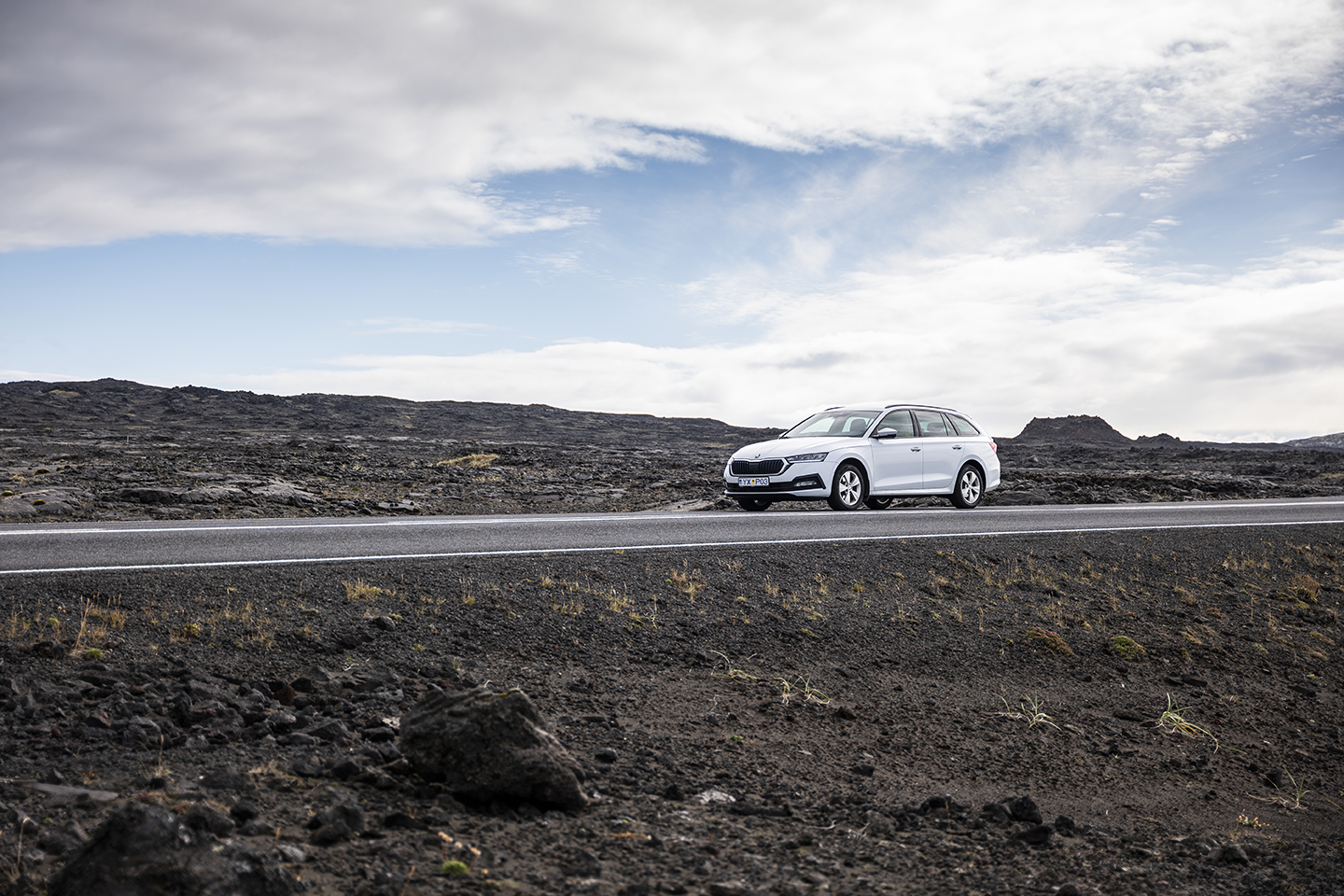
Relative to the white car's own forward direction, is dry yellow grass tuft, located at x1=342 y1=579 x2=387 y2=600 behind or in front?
in front

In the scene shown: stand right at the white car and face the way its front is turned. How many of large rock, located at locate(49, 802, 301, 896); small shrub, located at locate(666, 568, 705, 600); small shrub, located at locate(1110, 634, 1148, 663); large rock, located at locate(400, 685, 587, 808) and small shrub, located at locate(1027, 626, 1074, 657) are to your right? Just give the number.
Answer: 0

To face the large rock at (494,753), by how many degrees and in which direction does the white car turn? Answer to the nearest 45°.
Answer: approximately 45° to its left

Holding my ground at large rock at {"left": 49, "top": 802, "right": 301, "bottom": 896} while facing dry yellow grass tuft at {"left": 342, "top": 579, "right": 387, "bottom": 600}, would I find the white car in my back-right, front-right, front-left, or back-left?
front-right

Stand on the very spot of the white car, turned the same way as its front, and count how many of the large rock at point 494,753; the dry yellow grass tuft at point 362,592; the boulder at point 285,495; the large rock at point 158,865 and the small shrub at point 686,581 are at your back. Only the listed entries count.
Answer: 0

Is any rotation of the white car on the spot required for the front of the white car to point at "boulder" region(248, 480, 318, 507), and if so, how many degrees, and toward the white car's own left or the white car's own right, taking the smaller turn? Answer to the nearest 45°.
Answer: approximately 45° to the white car's own right

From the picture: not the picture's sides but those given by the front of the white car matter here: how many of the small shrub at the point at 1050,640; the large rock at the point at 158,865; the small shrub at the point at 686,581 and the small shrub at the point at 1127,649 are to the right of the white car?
0

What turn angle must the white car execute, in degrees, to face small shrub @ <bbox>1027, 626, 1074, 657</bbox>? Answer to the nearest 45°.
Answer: approximately 45° to its left

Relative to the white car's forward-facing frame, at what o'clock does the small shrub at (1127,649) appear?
The small shrub is roughly at 10 o'clock from the white car.

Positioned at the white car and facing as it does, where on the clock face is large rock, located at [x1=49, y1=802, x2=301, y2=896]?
The large rock is roughly at 11 o'clock from the white car.

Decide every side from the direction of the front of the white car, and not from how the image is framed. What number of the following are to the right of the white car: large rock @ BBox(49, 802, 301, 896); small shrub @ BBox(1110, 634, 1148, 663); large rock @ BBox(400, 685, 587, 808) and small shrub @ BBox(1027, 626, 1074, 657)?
0

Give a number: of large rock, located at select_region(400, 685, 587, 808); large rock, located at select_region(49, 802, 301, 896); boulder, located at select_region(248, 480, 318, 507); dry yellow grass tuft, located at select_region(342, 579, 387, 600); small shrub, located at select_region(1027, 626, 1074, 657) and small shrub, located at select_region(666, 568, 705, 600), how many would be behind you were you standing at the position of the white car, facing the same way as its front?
0

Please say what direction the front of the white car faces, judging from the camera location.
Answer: facing the viewer and to the left of the viewer

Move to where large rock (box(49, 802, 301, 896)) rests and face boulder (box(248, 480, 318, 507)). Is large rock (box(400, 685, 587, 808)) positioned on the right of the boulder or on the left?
right
